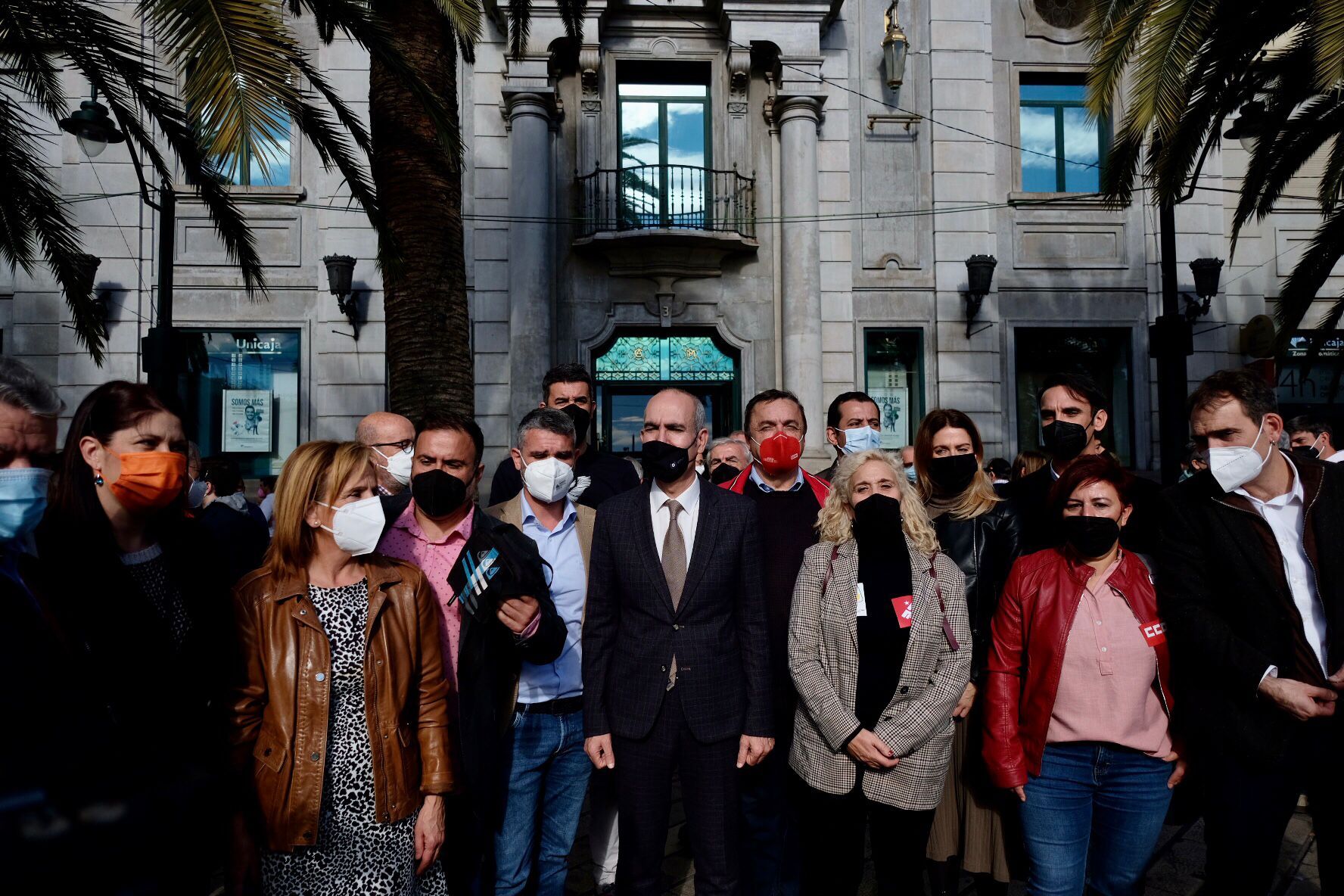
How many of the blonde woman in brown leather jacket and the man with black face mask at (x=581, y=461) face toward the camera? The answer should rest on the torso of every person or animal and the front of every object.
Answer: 2

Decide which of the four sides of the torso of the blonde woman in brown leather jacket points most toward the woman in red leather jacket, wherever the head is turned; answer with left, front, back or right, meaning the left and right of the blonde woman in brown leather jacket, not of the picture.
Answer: left

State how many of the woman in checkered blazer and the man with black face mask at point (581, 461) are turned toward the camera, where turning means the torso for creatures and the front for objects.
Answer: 2

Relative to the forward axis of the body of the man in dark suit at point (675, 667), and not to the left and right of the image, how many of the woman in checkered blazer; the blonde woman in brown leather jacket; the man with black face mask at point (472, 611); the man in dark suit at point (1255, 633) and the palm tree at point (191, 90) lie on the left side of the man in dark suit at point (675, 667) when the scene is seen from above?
2

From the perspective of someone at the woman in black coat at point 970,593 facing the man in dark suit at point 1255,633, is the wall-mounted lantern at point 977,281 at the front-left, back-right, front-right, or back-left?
back-left

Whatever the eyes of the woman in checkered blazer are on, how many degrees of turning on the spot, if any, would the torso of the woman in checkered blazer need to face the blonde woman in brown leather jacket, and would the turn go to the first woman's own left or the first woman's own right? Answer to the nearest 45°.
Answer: approximately 45° to the first woman's own right
